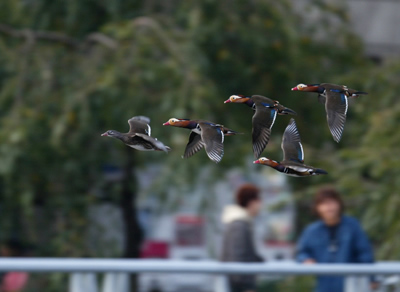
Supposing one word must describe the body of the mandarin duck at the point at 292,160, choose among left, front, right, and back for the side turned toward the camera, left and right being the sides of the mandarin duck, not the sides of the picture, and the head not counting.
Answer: left

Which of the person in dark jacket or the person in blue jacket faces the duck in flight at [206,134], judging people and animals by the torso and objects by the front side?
the person in blue jacket

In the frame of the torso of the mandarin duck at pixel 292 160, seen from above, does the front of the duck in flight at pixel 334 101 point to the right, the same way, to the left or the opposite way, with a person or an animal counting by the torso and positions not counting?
the same way

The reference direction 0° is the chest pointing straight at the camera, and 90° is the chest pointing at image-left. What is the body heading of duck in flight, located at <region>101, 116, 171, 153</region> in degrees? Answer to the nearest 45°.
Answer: approximately 90°

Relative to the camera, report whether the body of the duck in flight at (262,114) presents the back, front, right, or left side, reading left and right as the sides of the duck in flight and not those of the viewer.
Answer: left

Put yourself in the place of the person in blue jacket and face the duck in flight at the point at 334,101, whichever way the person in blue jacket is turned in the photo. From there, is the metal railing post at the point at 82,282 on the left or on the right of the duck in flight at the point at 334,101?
right

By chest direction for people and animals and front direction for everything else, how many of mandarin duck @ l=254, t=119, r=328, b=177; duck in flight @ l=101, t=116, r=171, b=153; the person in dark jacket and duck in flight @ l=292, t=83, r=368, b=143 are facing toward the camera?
0

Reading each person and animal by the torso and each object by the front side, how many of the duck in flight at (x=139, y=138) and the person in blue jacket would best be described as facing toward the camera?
1

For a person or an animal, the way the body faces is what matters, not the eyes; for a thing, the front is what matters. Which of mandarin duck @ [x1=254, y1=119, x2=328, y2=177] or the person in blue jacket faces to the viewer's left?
the mandarin duck

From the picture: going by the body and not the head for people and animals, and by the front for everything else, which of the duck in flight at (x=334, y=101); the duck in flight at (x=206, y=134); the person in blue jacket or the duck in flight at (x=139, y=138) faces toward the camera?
the person in blue jacket

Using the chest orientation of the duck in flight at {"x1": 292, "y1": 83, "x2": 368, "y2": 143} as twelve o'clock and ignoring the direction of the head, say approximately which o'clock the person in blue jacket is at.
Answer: The person in blue jacket is roughly at 3 o'clock from the duck in flight.

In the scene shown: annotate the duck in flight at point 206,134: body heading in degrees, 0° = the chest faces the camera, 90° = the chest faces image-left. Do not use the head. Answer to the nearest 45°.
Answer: approximately 90°
